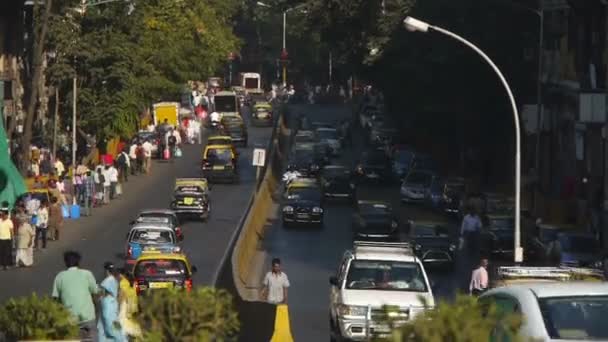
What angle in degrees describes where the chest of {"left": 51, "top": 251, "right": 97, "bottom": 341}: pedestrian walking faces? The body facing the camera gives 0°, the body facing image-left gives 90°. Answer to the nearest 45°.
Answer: approximately 180°

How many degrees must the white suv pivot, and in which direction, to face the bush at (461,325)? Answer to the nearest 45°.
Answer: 0° — it already faces it

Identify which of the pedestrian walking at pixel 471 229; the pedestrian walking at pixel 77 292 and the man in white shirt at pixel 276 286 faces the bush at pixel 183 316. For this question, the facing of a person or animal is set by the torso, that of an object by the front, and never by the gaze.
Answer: the man in white shirt

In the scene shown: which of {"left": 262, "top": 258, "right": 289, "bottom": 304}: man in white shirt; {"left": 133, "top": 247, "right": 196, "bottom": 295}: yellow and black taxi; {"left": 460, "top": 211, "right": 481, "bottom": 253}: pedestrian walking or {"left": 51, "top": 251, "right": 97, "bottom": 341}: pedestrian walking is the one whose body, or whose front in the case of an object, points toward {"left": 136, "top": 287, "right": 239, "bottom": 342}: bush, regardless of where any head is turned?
the man in white shirt

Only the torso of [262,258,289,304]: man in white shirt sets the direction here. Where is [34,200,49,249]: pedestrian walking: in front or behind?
behind

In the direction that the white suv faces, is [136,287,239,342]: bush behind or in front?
in front

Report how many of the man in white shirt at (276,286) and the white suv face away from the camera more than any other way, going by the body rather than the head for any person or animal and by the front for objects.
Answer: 0

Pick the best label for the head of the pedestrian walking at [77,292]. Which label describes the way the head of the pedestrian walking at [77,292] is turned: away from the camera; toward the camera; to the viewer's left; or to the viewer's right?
away from the camera

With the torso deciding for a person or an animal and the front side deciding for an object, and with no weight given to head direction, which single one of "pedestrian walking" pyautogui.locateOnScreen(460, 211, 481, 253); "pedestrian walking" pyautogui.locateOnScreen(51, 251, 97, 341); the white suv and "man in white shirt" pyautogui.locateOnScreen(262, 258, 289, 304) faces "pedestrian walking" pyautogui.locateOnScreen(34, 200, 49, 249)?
"pedestrian walking" pyautogui.locateOnScreen(51, 251, 97, 341)

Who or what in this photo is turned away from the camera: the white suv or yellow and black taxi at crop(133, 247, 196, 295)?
the yellow and black taxi

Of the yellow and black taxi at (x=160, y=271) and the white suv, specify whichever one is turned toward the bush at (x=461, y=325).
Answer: the white suv

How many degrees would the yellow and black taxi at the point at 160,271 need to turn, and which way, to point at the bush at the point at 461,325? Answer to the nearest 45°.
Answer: approximately 180°

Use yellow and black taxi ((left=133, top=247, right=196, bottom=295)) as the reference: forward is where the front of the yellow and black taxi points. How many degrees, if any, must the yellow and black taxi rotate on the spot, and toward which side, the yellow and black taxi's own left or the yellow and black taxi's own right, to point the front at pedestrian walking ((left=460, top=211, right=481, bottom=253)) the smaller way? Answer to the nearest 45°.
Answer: approximately 45° to the yellow and black taxi's own right
